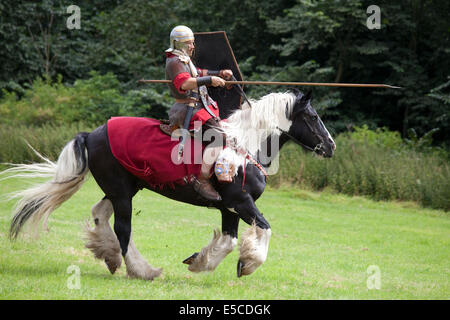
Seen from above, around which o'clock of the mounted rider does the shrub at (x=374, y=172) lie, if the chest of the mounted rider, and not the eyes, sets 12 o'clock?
The shrub is roughly at 10 o'clock from the mounted rider.

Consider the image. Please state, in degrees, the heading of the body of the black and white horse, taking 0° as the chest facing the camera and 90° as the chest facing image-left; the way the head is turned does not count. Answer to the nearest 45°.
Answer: approximately 270°

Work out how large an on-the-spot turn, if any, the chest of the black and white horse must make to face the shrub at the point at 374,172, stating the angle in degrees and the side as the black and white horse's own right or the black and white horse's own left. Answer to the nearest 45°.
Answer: approximately 45° to the black and white horse's own left

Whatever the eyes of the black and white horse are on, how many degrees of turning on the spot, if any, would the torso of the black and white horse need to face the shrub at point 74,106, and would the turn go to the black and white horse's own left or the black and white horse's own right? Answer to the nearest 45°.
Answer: approximately 90° to the black and white horse's own left

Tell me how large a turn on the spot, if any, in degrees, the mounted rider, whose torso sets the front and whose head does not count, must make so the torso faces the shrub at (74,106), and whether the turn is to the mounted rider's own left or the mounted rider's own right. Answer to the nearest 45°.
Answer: approximately 90° to the mounted rider's own left

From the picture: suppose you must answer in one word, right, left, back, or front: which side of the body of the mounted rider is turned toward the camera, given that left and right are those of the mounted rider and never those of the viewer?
right

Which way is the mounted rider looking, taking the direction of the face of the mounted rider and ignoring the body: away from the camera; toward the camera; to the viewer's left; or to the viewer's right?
to the viewer's right
